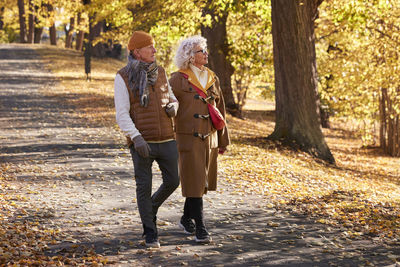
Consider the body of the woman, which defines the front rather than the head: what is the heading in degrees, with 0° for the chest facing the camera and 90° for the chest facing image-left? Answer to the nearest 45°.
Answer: approximately 315°

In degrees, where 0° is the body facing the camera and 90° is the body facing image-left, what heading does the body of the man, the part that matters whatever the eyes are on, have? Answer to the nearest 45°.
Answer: approximately 315°

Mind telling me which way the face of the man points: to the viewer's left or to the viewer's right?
to the viewer's right

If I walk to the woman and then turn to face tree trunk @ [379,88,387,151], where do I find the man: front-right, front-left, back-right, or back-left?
back-left

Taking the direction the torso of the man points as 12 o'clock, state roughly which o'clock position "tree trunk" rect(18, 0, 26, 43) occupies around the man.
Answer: The tree trunk is roughly at 7 o'clock from the man.

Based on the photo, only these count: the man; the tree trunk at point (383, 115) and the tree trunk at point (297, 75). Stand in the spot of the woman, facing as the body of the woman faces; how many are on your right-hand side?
1
